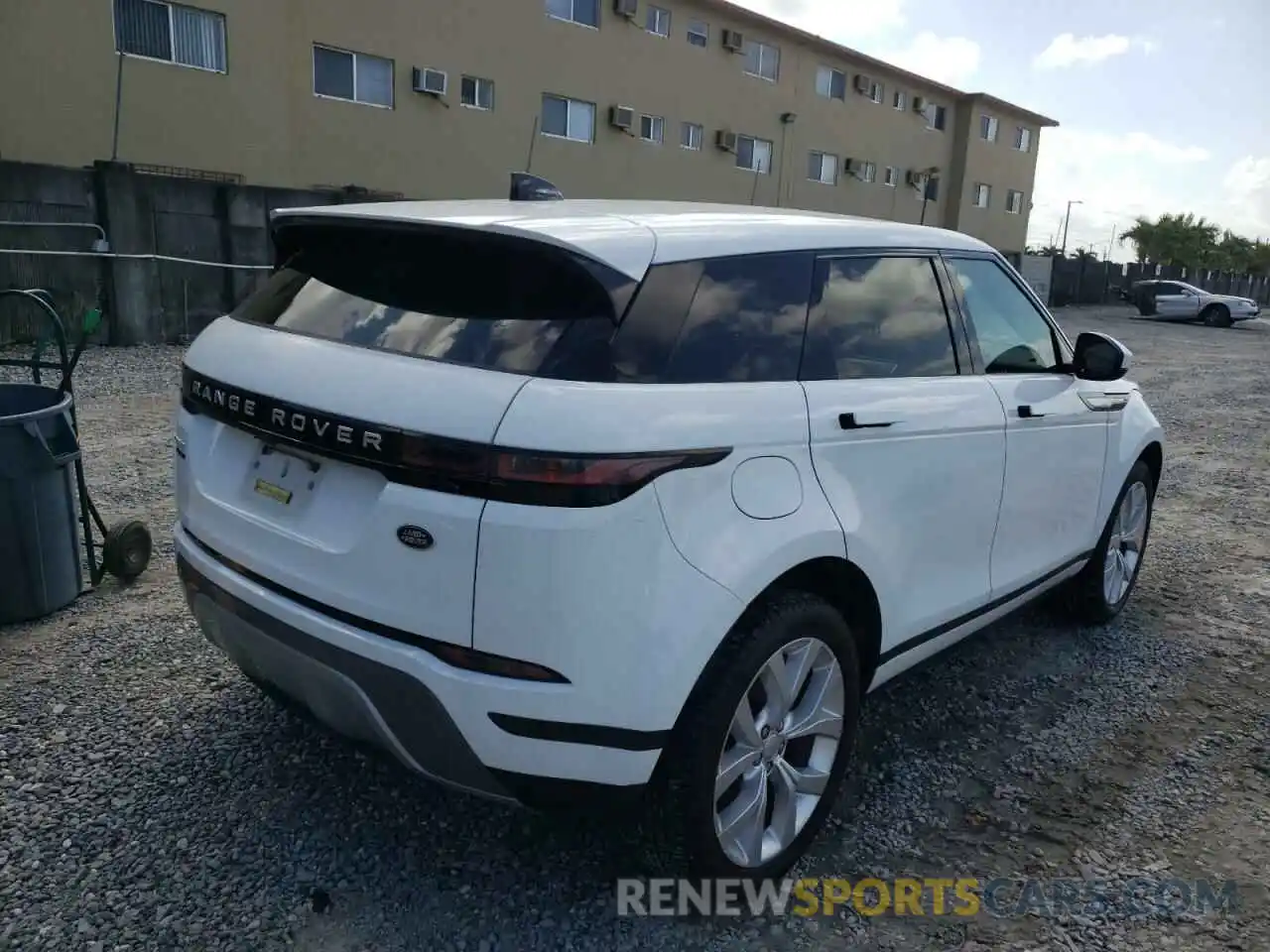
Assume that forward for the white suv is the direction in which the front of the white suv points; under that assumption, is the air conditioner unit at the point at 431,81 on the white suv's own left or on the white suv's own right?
on the white suv's own left

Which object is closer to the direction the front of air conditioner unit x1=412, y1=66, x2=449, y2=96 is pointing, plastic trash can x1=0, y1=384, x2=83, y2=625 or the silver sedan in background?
the plastic trash can

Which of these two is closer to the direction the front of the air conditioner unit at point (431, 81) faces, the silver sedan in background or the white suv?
the white suv

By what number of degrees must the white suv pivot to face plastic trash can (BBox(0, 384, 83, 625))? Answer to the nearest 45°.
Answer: approximately 90° to its left

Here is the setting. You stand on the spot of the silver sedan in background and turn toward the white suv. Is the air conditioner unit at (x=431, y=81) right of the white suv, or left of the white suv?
right

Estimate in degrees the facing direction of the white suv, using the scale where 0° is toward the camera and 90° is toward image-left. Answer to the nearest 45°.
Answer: approximately 225°
